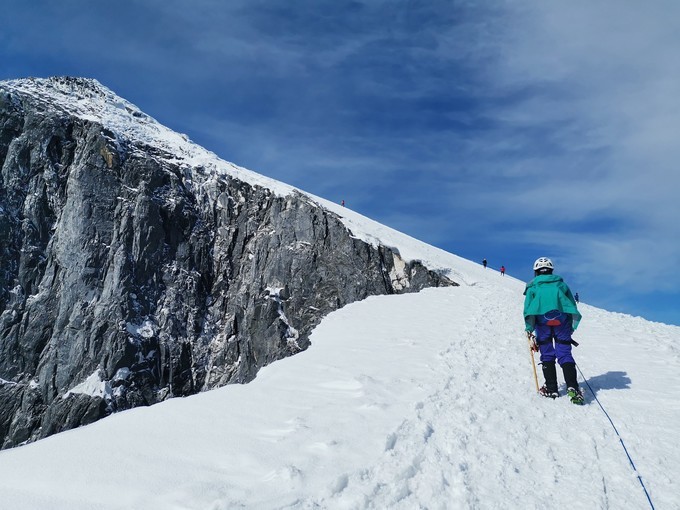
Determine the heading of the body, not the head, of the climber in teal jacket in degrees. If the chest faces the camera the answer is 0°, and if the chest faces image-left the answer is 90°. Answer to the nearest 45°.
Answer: approximately 180°
